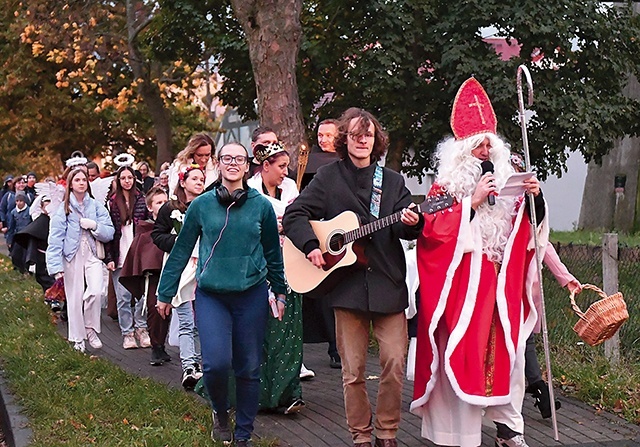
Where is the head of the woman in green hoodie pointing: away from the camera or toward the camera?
toward the camera

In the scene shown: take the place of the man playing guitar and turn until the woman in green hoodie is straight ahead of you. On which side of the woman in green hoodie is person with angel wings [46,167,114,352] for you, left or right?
right

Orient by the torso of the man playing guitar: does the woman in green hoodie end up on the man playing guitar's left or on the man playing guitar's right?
on the man playing guitar's right

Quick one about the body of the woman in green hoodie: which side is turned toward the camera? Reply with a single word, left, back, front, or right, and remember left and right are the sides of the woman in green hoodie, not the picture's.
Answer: front

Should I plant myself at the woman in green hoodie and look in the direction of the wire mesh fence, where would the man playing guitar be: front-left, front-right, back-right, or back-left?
front-right

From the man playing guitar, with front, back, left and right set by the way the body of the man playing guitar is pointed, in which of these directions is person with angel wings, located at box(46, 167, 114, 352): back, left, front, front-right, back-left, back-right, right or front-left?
back-right

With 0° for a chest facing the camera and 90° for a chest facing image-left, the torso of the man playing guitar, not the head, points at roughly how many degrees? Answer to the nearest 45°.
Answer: approximately 0°

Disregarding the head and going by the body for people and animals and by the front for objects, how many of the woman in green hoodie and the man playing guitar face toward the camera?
2

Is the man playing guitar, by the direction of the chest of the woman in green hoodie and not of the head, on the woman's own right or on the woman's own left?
on the woman's own left

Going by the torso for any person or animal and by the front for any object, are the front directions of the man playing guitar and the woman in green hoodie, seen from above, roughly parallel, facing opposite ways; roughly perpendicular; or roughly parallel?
roughly parallel

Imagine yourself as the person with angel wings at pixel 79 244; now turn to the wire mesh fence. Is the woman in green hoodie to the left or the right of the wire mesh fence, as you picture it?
right

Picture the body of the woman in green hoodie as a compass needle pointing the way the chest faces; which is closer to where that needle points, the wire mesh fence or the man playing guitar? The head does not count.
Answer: the man playing guitar

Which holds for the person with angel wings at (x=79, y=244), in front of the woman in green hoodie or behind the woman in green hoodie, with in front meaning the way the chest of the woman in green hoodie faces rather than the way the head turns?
behind
